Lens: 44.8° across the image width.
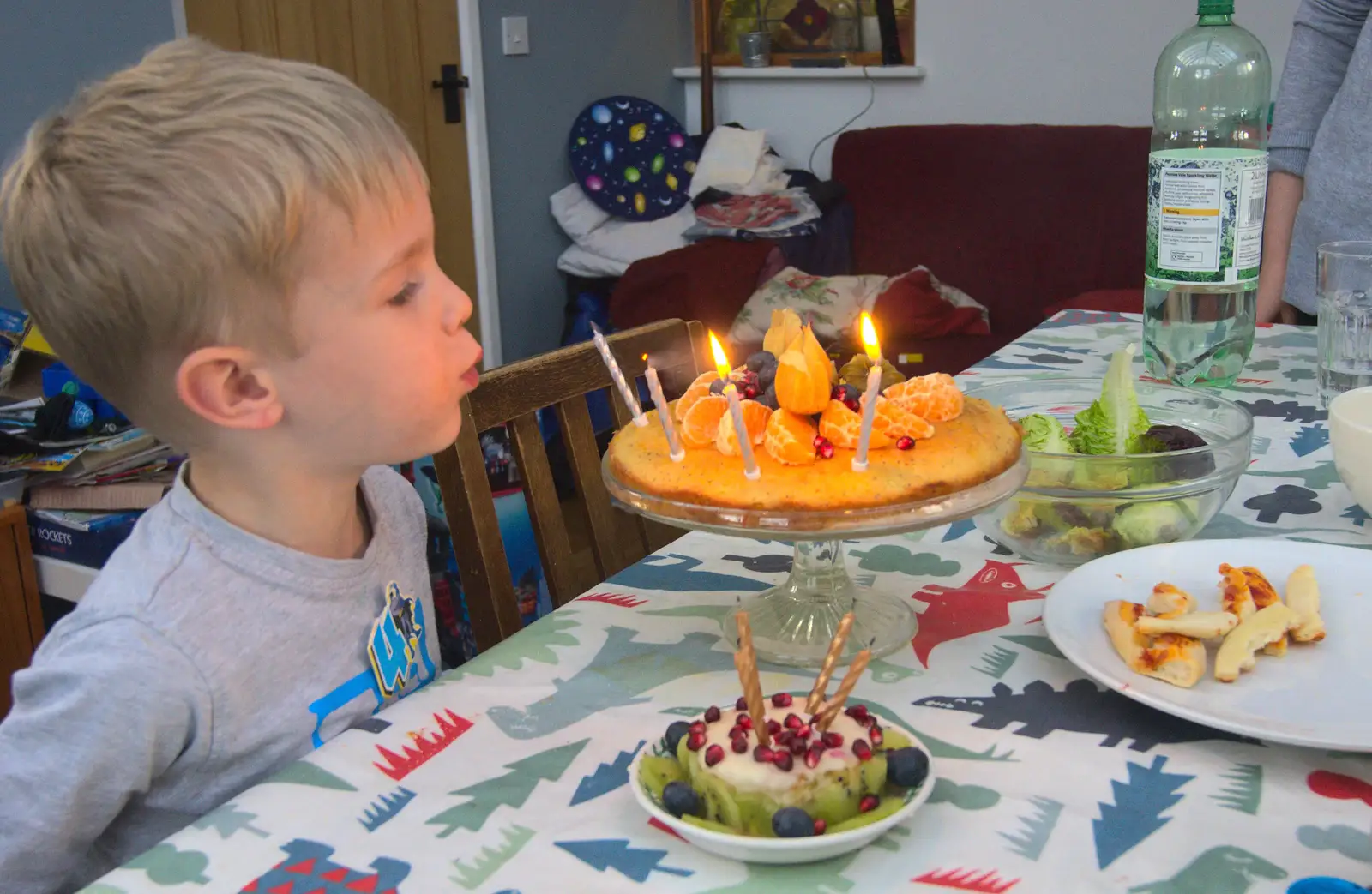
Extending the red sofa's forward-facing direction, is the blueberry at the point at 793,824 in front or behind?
in front

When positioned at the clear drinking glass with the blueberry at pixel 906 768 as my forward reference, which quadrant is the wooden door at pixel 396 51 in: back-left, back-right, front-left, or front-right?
back-right

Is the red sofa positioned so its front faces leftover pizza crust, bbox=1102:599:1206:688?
yes

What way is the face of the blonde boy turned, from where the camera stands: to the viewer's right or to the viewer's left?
to the viewer's right

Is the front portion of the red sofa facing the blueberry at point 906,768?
yes

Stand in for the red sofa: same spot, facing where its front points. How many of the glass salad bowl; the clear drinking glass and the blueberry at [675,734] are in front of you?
3

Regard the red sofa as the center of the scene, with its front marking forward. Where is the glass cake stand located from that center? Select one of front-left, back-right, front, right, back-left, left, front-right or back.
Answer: front

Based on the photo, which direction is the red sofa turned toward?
toward the camera

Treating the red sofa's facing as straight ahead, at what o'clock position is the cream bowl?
The cream bowl is roughly at 12 o'clock from the red sofa.

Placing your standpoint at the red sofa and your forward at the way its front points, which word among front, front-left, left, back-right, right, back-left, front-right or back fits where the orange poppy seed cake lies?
front

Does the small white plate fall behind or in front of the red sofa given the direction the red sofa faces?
in front

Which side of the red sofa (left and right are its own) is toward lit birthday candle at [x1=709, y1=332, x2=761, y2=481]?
front

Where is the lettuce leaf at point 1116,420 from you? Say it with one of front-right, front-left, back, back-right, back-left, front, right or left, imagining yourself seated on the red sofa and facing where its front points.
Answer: front

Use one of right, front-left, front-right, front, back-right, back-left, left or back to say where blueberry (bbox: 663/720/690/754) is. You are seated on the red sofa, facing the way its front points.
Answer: front

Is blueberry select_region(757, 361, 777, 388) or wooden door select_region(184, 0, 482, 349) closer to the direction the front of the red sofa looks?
the blueberry

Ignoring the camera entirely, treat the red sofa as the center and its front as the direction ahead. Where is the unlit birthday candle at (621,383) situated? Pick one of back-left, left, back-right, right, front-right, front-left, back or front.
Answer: front
